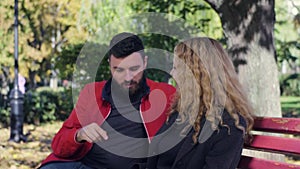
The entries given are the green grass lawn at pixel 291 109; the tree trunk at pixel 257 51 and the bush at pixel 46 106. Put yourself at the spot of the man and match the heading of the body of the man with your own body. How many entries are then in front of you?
0

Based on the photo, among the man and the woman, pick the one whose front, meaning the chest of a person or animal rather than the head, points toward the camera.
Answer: the man

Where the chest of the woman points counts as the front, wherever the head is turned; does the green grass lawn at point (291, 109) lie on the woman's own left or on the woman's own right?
on the woman's own right

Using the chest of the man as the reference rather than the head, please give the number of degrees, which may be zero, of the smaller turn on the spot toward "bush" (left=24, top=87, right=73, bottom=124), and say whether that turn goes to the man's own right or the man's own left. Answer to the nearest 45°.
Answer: approximately 180°

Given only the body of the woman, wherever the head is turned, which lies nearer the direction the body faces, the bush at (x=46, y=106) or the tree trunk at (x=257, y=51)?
the bush

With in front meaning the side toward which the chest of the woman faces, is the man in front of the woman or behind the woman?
in front

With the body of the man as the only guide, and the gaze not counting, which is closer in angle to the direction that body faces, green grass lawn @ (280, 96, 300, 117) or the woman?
the woman

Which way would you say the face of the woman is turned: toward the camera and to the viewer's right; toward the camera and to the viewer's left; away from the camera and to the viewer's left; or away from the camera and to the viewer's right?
away from the camera and to the viewer's left

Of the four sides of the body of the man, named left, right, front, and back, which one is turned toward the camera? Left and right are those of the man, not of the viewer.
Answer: front

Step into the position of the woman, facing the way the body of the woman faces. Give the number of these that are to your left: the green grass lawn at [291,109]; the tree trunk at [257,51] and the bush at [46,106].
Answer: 0

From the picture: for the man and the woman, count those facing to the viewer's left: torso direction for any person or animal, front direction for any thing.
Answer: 1

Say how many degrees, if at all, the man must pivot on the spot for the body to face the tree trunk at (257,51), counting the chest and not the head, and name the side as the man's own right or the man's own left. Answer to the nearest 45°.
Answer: approximately 135° to the man's own left

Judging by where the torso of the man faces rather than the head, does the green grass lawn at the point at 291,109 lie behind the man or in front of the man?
behind

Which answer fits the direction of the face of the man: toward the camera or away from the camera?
toward the camera

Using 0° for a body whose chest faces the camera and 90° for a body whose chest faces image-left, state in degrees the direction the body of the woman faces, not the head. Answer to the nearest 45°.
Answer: approximately 90°

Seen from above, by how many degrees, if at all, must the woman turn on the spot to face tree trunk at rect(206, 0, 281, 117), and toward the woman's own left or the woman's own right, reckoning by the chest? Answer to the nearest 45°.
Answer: approximately 90° to the woman's own right

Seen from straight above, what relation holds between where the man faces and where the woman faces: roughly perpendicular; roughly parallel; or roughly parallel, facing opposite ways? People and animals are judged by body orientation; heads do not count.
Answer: roughly perpendicular
